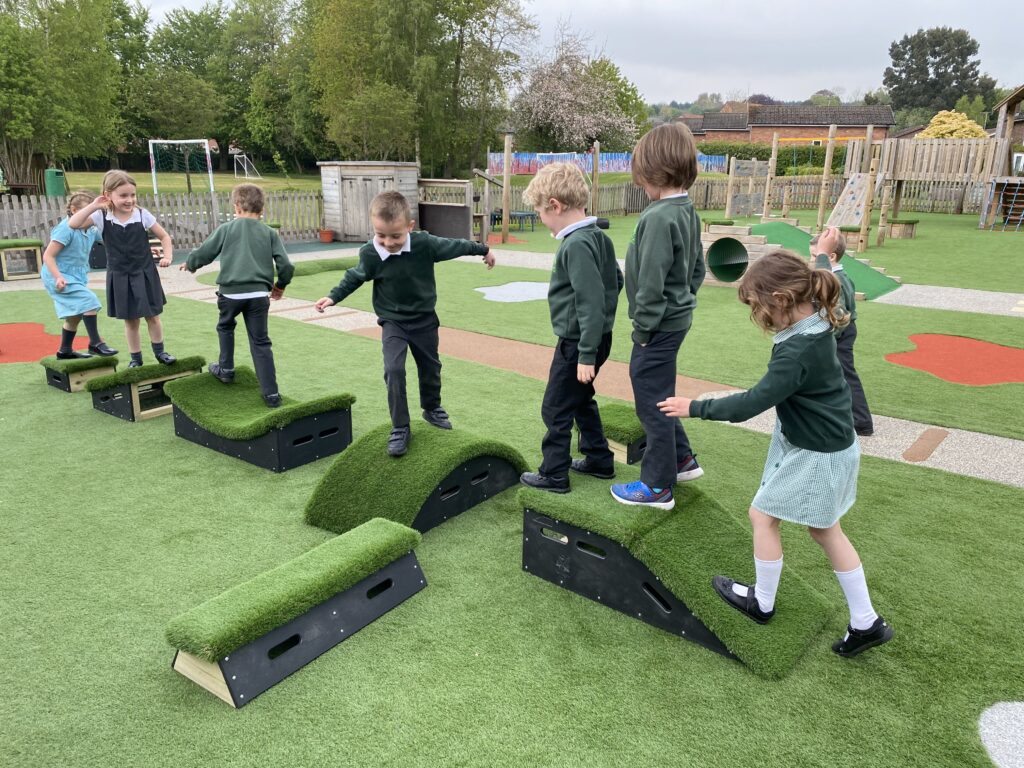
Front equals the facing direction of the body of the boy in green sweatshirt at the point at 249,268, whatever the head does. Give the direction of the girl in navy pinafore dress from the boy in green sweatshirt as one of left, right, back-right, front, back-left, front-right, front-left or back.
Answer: front-left

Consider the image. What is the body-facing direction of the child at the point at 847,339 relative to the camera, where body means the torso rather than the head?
to the viewer's left

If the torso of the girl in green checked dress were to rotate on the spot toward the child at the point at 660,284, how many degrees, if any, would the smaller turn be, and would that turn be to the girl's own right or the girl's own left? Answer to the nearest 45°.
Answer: approximately 45° to the girl's own right

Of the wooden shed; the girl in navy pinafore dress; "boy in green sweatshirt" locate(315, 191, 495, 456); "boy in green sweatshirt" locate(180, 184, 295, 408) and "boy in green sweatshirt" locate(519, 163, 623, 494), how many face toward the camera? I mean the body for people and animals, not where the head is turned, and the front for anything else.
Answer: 3

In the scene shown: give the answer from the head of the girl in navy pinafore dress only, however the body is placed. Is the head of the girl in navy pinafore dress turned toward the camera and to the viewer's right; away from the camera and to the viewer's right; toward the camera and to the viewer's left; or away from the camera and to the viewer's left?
toward the camera and to the viewer's right

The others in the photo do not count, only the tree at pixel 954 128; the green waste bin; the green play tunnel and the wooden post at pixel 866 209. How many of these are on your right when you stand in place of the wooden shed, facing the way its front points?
1

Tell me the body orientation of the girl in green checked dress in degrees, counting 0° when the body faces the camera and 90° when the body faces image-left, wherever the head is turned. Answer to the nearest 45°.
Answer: approximately 90°

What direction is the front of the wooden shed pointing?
toward the camera

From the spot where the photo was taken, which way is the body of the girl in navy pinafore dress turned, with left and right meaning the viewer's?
facing the viewer

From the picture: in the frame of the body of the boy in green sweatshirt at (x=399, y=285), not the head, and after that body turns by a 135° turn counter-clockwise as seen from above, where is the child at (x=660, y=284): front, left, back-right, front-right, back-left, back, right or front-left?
right

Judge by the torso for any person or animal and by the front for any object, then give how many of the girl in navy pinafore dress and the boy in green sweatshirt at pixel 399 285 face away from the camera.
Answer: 0

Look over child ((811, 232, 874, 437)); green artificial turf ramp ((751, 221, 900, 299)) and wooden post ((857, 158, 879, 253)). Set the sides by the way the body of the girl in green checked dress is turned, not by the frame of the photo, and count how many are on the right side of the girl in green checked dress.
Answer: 3

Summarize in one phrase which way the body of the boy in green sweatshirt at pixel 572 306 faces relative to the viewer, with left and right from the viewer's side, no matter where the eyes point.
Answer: facing to the left of the viewer

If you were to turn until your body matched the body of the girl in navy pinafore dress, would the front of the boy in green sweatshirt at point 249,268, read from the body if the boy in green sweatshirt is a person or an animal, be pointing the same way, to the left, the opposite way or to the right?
the opposite way

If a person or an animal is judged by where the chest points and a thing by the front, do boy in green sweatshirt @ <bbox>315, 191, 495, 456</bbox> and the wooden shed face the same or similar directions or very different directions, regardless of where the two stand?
same or similar directions

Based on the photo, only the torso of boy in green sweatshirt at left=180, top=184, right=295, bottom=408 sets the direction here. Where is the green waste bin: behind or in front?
in front

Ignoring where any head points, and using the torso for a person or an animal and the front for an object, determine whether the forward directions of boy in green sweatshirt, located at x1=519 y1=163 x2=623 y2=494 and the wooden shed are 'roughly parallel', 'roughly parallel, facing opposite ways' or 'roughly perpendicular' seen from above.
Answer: roughly perpendicular
